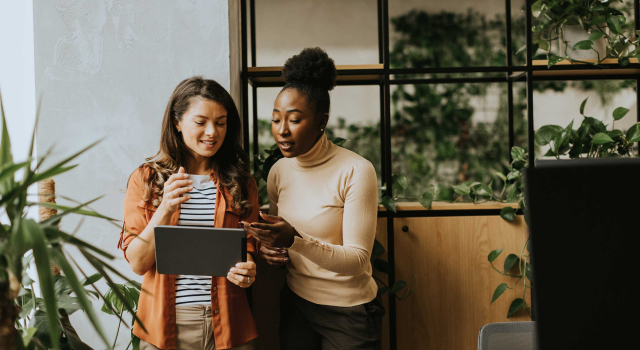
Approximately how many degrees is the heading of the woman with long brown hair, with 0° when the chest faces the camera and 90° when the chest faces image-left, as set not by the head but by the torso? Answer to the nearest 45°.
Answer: approximately 0°

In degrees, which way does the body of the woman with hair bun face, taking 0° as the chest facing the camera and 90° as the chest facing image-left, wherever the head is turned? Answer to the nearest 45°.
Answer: approximately 45°

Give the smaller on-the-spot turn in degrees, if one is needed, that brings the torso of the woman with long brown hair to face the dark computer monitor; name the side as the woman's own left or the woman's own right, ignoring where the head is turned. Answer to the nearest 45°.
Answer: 0° — they already face it

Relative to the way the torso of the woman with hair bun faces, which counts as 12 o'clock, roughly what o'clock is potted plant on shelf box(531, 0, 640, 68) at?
The potted plant on shelf is roughly at 7 o'clock from the woman with hair bun.

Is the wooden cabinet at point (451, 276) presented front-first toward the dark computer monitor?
yes

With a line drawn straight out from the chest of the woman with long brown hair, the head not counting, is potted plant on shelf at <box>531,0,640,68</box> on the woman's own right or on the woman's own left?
on the woman's own left

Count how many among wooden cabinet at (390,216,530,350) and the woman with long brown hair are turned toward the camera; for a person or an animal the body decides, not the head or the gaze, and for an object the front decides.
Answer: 2

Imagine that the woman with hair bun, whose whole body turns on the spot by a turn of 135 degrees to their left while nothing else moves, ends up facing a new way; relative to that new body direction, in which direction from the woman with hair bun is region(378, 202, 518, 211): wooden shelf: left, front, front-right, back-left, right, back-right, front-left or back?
front-left

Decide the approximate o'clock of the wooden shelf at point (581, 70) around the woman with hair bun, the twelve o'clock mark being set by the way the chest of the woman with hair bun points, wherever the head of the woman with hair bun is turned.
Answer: The wooden shelf is roughly at 7 o'clock from the woman with hair bun.

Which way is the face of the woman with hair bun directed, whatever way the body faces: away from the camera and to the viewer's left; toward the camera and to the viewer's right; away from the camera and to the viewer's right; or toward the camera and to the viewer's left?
toward the camera and to the viewer's left
